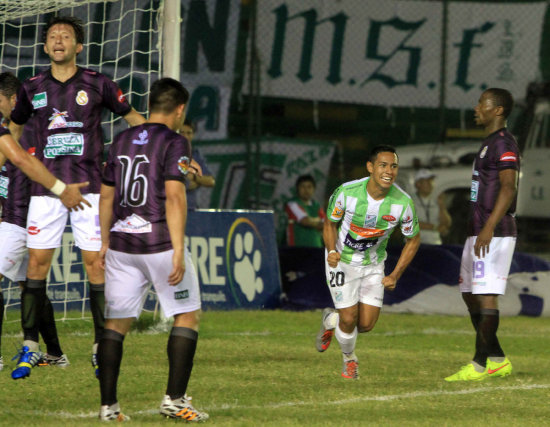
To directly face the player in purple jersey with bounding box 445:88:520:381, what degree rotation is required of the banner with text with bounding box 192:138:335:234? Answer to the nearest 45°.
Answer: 0° — it already faces them

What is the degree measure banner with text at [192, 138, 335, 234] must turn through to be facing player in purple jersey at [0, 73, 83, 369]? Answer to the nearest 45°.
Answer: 0° — it already faces them

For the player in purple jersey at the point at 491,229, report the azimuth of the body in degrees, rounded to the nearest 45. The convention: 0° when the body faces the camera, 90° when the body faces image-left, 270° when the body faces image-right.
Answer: approximately 90°

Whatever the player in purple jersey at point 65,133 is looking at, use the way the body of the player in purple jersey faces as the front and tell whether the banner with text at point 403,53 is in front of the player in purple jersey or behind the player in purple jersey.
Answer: behind

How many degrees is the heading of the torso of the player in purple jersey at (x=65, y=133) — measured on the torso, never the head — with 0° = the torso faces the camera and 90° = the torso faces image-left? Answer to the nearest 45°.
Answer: approximately 0°

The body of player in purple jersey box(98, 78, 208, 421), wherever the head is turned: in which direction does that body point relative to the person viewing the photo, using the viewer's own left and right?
facing away from the viewer and to the right of the viewer

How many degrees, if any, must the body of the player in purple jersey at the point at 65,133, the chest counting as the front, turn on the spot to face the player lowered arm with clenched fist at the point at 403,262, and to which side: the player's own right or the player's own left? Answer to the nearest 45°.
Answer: approximately 90° to the player's own left
